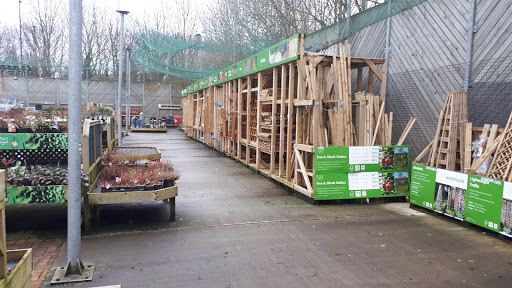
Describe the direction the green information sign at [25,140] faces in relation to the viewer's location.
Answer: facing the viewer

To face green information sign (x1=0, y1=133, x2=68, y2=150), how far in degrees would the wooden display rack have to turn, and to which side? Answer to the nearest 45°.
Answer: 0° — it already faces it

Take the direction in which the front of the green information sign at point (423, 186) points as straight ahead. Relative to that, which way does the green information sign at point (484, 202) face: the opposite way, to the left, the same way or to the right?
the same way

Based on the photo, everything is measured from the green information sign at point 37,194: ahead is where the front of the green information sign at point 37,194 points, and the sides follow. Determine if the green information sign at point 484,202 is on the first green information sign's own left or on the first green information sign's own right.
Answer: on the first green information sign's own left

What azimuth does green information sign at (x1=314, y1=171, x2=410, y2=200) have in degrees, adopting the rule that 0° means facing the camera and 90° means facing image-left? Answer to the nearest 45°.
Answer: approximately 0°

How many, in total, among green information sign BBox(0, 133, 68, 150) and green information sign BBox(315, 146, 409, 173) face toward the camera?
2

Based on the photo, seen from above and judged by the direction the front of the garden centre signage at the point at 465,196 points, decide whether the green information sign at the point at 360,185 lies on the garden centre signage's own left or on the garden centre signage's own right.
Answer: on the garden centre signage's own right

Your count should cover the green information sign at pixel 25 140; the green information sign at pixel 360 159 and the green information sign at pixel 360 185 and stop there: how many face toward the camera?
3

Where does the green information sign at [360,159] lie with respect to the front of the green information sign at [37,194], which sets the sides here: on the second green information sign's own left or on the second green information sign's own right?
on the second green information sign's own left

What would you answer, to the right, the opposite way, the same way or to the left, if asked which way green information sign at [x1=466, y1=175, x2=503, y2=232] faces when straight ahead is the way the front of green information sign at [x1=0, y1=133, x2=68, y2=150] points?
to the right

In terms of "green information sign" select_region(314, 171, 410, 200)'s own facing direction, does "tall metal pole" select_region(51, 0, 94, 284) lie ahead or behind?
ahead

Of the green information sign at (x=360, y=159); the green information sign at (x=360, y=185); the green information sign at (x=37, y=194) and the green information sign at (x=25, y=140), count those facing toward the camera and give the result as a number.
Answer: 4

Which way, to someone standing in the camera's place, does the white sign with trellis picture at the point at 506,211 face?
facing the viewer and to the left of the viewer

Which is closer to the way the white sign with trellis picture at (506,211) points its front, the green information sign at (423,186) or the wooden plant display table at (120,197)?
the wooden plant display table

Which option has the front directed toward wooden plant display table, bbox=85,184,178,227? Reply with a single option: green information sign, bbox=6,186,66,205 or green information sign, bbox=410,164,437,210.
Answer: green information sign, bbox=410,164,437,210

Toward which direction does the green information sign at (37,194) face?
toward the camera
